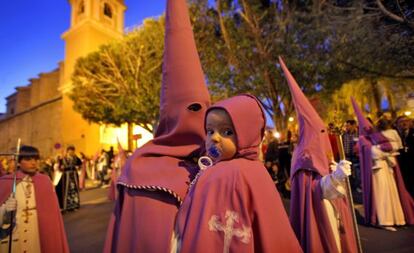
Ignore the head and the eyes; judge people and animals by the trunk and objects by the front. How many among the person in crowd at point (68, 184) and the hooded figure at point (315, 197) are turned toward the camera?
1

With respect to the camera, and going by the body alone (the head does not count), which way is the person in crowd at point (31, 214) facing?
toward the camera

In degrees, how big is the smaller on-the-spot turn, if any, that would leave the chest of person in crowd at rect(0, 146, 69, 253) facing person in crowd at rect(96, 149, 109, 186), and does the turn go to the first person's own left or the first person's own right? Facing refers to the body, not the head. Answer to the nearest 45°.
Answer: approximately 180°

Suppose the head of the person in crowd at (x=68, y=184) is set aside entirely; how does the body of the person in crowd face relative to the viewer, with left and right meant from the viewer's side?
facing the viewer

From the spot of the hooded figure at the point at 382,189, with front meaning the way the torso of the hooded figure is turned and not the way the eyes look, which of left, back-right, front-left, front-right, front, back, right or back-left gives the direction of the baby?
front-right
